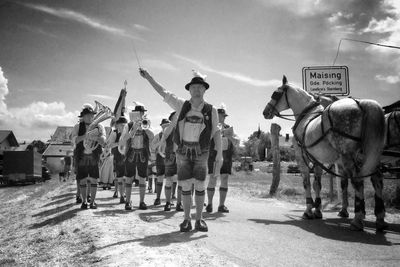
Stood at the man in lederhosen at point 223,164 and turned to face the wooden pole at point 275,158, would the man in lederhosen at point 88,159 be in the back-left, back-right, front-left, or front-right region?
back-left

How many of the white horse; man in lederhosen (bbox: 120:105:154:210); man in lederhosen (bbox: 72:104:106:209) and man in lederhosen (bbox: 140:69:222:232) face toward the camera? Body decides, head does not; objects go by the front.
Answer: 3

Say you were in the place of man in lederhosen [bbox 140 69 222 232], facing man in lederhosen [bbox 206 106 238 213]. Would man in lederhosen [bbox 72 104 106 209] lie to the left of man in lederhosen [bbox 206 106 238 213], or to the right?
left

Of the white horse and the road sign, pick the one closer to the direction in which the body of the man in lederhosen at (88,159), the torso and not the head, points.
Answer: the white horse
